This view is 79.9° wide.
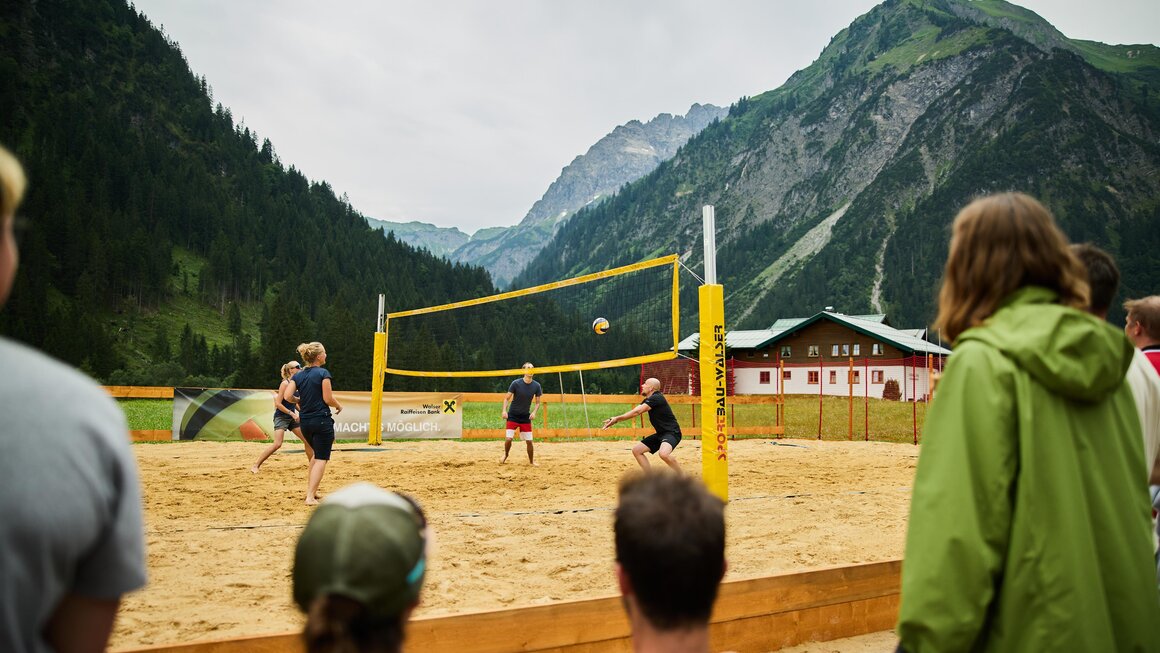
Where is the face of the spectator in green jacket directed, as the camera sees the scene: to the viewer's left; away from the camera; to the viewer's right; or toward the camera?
away from the camera

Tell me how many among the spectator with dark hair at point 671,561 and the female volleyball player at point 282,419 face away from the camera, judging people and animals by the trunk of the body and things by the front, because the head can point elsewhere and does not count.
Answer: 1

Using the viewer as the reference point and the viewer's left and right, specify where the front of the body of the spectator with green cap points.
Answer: facing away from the viewer and to the right of the viewer

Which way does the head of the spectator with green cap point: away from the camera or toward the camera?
away from the camera

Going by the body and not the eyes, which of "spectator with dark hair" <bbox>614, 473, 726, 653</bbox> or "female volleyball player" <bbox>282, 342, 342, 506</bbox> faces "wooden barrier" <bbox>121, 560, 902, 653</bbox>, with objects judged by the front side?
the spectator with dark hair

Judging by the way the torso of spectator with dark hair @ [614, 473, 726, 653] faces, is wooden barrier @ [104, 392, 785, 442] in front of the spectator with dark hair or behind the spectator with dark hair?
in front

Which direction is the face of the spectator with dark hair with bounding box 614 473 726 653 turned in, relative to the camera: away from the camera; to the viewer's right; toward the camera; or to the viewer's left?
away from the camera

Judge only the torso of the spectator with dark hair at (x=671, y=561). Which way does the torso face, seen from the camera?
away from the camera

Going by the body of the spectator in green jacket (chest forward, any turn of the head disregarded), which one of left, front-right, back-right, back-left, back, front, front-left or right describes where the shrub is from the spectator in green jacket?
front-right

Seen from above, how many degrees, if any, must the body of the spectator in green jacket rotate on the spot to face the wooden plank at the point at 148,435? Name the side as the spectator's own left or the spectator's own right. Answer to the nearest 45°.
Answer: approximately 45° to the spectator's own left
